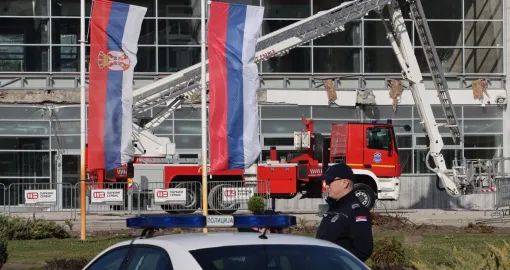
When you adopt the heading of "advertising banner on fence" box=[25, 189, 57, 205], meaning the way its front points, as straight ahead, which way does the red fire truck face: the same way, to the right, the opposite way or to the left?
to the left

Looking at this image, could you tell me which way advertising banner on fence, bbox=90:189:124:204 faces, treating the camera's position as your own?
facing the viewer

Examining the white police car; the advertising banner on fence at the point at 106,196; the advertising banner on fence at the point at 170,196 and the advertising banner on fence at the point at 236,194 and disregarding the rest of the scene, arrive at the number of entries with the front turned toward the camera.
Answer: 3

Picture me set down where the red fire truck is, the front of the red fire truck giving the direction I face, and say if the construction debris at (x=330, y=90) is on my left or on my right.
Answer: on my left

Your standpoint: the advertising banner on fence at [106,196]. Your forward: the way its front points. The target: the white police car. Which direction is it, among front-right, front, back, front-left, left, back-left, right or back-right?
front

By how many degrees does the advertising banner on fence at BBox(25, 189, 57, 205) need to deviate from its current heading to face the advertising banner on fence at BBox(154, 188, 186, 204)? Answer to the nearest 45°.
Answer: approximately 90° to its left

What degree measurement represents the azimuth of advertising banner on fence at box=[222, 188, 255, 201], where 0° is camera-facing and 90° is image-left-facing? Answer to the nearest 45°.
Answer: approximately 0°

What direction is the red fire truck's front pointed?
to the viewer's right

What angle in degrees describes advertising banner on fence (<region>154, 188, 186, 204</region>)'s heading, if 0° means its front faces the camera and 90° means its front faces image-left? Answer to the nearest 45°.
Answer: approximately 0°

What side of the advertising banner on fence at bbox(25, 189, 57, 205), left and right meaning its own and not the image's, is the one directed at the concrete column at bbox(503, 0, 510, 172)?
left

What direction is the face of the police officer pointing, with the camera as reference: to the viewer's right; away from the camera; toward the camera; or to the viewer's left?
to the viewer's left
